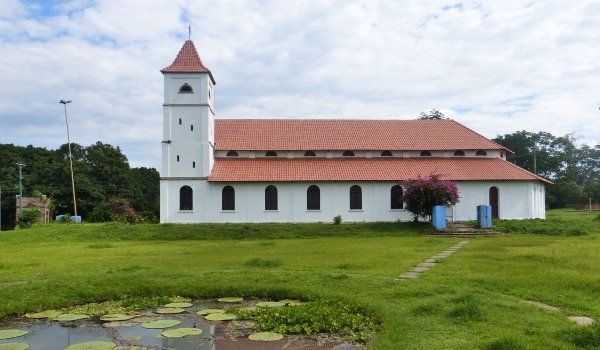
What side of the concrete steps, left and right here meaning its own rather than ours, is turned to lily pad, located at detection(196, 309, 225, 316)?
front

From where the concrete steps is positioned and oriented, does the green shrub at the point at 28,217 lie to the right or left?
on its right

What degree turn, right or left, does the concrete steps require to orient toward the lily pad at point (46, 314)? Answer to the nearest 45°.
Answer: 0° — it already faces it

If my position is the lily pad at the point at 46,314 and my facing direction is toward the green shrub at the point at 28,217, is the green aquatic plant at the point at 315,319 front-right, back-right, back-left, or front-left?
back-right
